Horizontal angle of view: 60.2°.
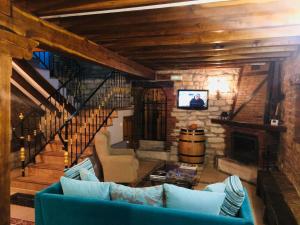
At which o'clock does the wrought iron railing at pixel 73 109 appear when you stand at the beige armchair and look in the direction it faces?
The wrought iron railing is roughly at 8 o'clock from the beige armchair.

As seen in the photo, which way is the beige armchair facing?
to the viewer's right

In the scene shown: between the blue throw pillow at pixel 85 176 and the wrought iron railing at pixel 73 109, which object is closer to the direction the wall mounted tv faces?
the blue throw pillow

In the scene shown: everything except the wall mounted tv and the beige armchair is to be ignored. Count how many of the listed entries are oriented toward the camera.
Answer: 1

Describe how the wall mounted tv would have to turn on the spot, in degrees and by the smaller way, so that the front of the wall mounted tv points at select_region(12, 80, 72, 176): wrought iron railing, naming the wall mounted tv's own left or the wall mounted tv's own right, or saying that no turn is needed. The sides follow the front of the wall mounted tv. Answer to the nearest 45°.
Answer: approximately 90° to the wall mounted tv's own right

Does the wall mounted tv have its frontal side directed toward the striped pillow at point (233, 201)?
yes

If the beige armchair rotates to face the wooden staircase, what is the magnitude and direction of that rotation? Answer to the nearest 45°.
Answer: approximately 180°

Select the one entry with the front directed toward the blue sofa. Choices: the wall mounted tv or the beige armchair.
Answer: the wall mounted tv

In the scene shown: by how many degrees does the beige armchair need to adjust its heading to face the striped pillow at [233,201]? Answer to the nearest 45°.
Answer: approximately 90° to its right
